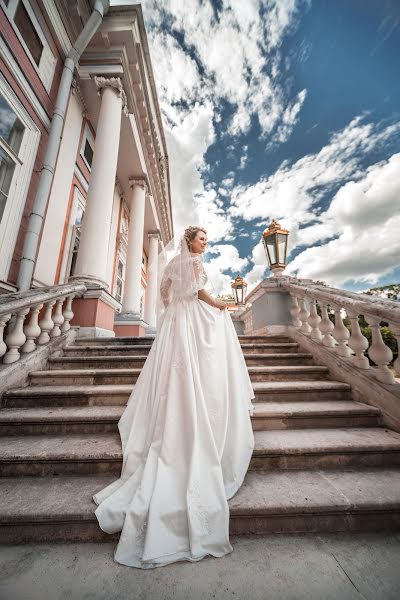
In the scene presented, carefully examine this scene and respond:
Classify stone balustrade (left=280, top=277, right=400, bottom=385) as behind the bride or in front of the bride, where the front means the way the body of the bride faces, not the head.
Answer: in front

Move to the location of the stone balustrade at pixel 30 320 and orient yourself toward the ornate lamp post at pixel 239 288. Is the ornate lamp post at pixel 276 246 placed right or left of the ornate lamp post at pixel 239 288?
right

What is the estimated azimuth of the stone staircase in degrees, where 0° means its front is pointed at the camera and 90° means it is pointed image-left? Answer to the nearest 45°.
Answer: approximately 0°

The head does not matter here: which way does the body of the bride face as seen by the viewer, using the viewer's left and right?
facing away from the viewer and to the right of the viewer

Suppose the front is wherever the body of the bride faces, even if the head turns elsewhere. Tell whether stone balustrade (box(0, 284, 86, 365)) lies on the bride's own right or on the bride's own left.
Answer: on the bride's own left
